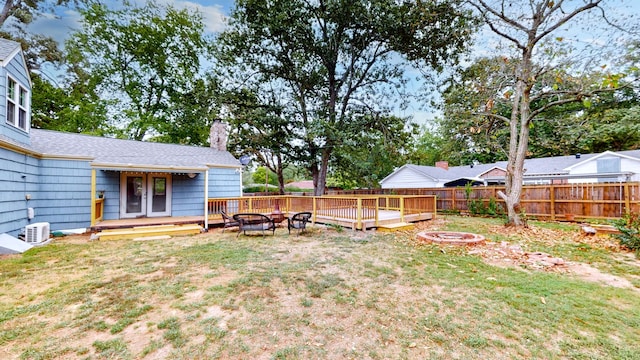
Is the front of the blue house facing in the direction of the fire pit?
no

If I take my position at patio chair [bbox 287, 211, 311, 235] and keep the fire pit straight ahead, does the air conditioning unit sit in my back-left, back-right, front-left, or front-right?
back-right

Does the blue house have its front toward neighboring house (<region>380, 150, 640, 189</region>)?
no

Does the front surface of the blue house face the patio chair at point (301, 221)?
no
